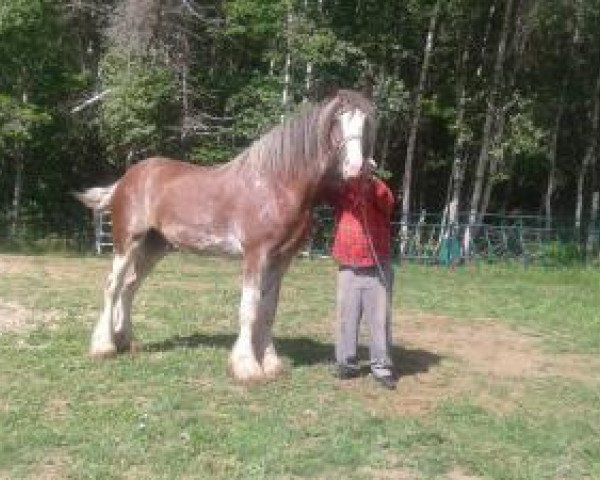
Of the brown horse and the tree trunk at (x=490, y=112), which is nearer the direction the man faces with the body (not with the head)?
the brown horse

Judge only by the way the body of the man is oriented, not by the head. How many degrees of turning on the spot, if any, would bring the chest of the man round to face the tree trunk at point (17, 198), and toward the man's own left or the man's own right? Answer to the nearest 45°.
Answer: approximately 135° to the man's own right

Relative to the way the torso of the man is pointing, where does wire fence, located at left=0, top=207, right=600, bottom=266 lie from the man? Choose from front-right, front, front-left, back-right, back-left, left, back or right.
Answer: back

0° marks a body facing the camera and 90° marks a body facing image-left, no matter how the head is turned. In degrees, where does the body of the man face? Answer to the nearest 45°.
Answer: approximately 0°

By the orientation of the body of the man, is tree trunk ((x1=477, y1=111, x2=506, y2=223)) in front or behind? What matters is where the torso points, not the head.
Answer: behind

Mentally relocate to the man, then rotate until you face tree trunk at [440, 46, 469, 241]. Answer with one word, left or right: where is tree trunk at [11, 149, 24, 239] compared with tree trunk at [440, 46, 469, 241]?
left

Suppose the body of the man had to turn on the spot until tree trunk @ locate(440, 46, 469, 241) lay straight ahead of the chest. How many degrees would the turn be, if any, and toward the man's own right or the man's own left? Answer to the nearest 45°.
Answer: approximately 180°
